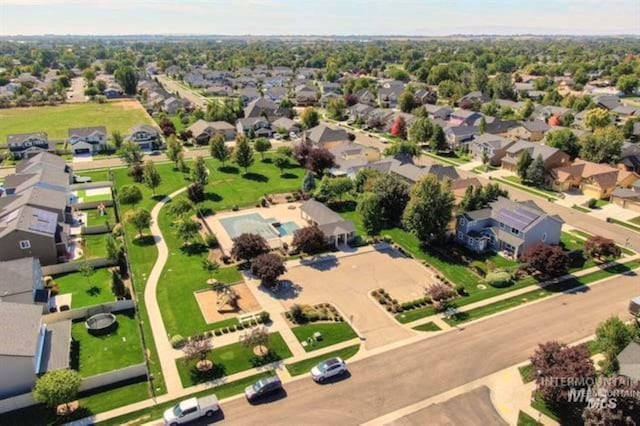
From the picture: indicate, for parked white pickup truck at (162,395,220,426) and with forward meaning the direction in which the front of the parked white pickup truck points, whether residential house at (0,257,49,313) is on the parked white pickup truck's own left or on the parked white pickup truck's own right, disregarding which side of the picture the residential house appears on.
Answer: on the parked white pickup truck's own right

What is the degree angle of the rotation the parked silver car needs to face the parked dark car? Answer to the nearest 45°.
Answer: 0° — it already faces it

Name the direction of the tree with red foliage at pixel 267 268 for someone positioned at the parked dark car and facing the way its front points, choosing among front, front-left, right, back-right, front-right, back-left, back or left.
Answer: back-right

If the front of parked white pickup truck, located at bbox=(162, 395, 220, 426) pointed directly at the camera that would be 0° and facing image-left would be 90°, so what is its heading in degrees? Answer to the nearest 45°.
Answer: approximately 45°

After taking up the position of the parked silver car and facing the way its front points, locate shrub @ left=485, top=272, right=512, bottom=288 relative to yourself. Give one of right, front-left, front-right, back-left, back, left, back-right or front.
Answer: back

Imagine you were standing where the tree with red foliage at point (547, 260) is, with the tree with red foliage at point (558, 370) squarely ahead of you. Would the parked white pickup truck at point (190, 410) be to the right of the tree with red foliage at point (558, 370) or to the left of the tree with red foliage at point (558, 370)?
right

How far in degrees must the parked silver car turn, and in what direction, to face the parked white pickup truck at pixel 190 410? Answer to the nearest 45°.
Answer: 0° — it already faces it

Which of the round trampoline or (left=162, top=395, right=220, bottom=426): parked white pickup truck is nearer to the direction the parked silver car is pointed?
the parked white pickup truck

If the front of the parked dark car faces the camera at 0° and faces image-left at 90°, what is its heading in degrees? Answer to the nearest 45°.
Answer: approximately 45°

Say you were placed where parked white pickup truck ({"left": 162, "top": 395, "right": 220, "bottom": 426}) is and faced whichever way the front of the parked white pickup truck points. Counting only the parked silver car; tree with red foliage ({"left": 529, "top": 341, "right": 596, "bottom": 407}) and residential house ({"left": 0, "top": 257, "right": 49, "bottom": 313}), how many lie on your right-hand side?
1

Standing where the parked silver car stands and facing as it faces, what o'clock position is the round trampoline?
The round trampoline is roughly at 2 o'clock from the parked silver car.
